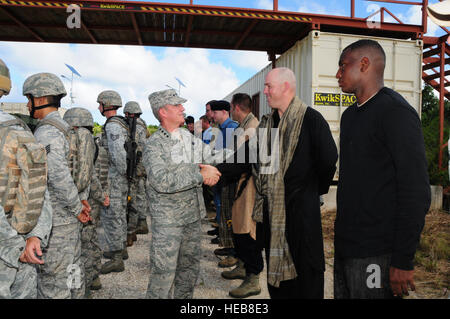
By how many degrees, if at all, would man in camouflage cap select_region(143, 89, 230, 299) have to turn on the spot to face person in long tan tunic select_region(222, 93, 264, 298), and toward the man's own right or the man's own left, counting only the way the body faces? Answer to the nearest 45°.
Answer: approximately 90° to the man's own left

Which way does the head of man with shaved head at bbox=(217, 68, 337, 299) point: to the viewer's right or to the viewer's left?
to the viewer's left

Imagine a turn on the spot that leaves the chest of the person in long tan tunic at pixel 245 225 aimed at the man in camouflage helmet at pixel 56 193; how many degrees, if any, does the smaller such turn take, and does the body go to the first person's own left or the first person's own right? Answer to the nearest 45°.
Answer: approximately 45° to the first person's own left

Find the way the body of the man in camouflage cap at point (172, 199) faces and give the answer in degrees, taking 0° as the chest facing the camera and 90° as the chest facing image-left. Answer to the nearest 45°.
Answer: approximately 315°

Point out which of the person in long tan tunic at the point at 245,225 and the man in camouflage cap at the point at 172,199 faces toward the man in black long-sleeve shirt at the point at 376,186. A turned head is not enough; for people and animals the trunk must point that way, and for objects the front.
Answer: the man in camouflage cap

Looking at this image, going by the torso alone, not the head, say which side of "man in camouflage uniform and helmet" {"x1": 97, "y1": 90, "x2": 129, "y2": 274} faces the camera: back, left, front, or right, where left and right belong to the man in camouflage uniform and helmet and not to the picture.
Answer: left

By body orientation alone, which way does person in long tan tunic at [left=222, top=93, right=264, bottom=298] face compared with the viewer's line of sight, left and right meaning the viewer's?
facing to the left of the viewer

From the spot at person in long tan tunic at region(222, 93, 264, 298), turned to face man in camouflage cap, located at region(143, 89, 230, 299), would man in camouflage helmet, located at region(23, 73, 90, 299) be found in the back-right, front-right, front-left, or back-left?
front-right

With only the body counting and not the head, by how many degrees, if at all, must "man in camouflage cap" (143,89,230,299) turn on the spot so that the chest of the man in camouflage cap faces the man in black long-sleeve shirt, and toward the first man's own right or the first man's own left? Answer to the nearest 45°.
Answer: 0° — they already face them

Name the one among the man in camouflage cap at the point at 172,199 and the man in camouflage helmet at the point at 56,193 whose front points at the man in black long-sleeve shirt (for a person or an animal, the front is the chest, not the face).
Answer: the man in camouflage cap at the point at 172,199

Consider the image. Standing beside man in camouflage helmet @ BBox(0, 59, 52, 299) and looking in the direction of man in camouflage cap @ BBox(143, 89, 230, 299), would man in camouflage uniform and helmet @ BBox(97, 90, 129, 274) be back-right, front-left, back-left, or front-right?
front-left

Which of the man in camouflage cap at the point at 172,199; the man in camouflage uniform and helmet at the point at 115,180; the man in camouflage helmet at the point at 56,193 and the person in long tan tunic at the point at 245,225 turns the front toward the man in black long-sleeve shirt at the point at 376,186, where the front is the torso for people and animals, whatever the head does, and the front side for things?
the man in camouflage cap at the point at 172,199

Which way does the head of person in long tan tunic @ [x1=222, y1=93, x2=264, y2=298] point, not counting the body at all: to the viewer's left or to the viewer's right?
to the viewer's left

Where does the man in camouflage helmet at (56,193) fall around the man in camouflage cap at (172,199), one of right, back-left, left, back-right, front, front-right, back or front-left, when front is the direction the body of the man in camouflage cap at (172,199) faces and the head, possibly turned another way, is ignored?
back-right
